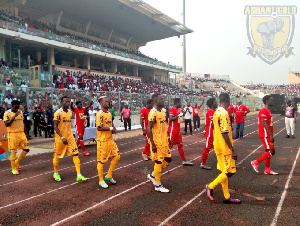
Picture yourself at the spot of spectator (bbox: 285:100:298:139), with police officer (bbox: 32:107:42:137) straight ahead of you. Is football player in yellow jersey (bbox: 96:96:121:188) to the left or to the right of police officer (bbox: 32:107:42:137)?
left

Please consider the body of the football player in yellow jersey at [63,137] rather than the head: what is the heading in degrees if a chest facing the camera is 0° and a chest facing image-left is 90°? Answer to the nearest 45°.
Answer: approximately 315°

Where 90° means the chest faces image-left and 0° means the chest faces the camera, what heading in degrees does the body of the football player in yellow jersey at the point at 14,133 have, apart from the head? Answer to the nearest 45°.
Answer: approximately 315°

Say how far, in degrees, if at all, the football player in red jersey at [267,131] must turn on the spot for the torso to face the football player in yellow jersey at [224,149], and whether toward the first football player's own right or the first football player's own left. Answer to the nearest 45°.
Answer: approximately 90° to the first football player's own right

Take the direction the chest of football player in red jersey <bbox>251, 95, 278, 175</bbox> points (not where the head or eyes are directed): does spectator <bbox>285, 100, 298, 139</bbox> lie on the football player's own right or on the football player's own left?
on the football player's own left

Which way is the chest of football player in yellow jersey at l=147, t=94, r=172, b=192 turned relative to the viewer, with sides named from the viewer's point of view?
facing the viewer and to the right of the viewer
